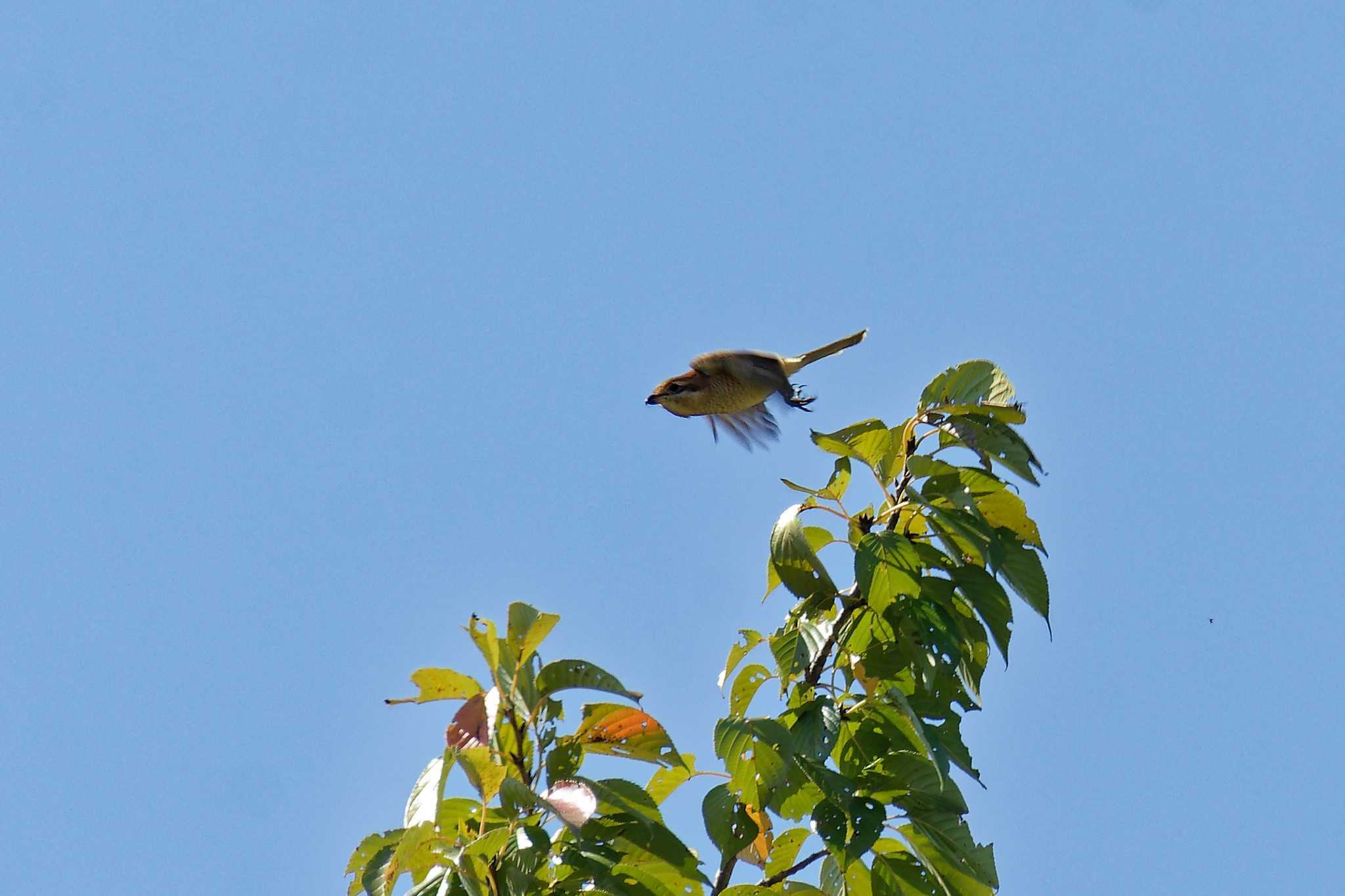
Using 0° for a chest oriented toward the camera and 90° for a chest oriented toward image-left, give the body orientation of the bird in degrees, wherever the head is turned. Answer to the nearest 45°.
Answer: approximately 90°
